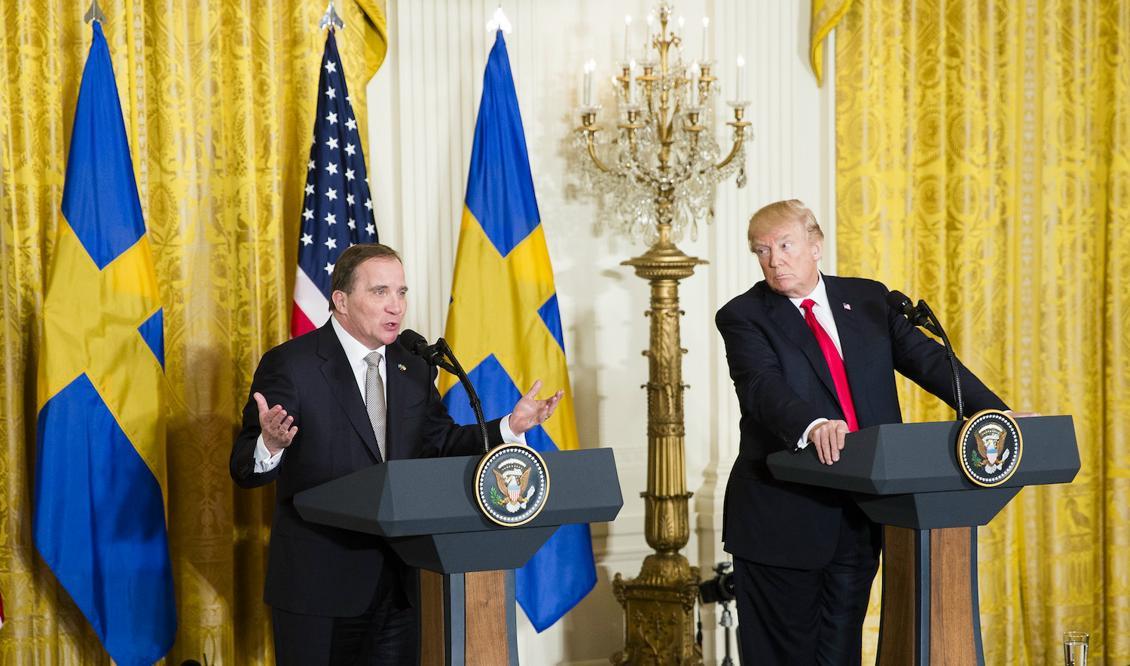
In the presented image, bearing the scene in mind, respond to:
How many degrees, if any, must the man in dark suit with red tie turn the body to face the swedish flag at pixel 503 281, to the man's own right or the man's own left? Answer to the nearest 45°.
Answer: approximately 180°

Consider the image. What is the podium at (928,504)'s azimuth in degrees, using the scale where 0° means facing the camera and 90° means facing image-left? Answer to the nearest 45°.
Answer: approximately 315°

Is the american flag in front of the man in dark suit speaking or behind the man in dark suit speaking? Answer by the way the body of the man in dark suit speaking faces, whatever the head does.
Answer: behind

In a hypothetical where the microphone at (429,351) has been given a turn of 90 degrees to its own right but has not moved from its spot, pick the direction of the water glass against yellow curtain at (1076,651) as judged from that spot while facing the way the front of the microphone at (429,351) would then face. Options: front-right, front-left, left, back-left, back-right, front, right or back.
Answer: front-right

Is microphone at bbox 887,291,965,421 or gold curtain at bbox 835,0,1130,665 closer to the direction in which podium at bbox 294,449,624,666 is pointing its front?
the microphone

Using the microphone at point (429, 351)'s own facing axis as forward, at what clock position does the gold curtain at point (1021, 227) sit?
The gold curtain is roughly at 3 o'clock from the microphone.

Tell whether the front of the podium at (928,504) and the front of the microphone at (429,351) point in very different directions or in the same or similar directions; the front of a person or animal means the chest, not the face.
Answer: very different directions

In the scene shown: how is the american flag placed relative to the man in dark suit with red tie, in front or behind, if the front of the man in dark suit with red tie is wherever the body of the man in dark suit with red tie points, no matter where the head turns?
behind
